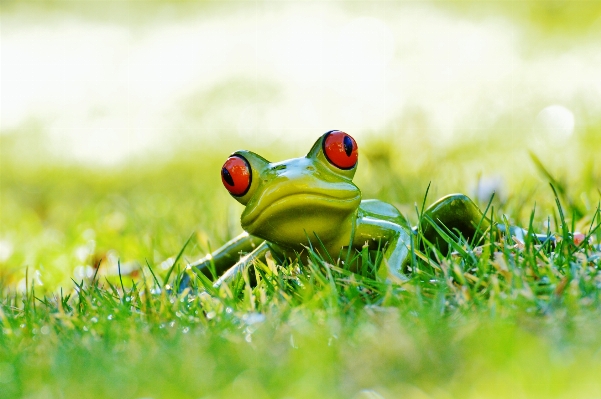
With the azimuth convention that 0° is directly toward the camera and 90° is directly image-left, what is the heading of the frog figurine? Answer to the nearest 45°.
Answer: approximately 45°
